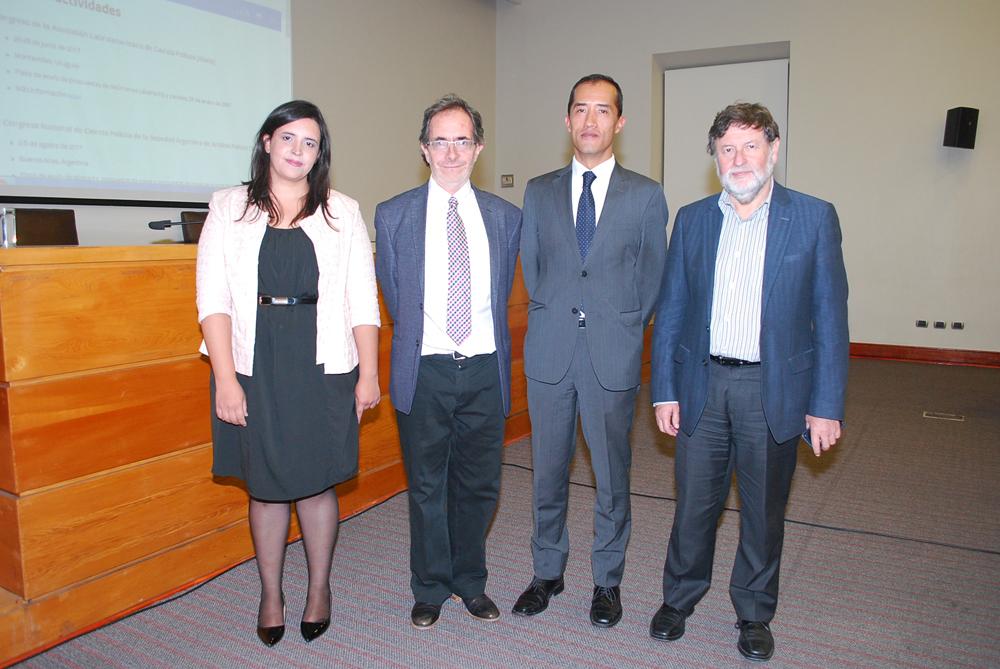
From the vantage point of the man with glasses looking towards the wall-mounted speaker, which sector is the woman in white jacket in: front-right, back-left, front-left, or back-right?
back-left

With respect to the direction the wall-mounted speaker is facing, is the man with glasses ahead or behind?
ahead

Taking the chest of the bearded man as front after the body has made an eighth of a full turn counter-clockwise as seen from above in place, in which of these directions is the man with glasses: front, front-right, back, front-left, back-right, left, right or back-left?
back-right

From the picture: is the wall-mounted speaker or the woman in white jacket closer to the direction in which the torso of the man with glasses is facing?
the woman in white jacket

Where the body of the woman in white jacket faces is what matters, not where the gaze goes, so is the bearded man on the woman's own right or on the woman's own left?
on the woman's own left

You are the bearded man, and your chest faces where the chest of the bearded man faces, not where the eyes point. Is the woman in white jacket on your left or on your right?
on your right

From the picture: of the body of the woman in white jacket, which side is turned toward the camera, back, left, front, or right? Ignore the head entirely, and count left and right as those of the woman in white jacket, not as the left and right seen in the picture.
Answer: front

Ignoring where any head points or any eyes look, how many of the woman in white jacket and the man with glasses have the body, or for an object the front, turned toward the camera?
2

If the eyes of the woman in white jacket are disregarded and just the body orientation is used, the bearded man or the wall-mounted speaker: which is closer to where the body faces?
the bearded man

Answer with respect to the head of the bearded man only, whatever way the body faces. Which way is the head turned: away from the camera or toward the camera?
toward the camera

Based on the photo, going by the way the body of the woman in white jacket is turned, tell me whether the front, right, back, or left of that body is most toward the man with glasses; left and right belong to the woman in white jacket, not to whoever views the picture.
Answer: left

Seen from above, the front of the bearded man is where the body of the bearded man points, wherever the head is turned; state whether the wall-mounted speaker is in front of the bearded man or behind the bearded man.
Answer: behind

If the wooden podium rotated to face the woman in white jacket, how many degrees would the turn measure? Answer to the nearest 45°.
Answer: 0° — it already faces them
